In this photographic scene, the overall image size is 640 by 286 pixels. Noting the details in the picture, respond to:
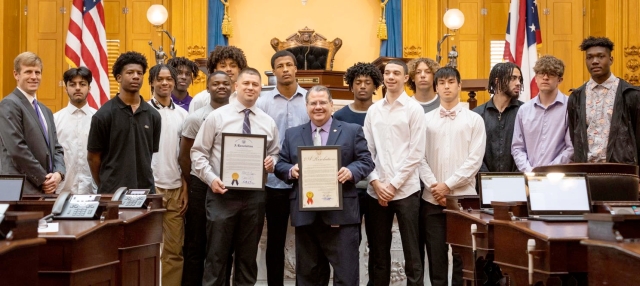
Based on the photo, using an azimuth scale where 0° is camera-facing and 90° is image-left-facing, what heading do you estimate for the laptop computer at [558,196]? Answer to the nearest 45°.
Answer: approximately 0°

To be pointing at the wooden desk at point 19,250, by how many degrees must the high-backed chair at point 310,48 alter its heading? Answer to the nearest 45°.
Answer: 0° — it already faces it

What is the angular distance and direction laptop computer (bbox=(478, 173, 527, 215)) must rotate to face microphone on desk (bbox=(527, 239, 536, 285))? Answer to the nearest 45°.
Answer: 0° — it already faces it
